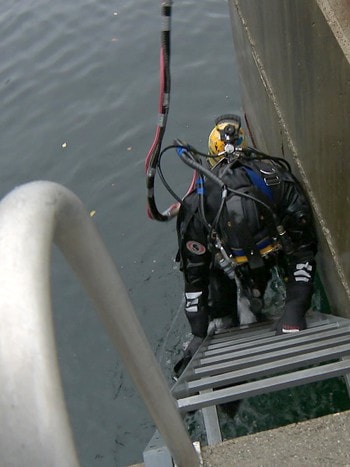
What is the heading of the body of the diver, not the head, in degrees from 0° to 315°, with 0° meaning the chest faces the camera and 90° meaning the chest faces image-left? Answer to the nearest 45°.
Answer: approximately 0°

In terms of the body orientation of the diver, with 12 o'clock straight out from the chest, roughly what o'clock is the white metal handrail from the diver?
The white metal handrail is roughly at 12 o'clock from the diver.
